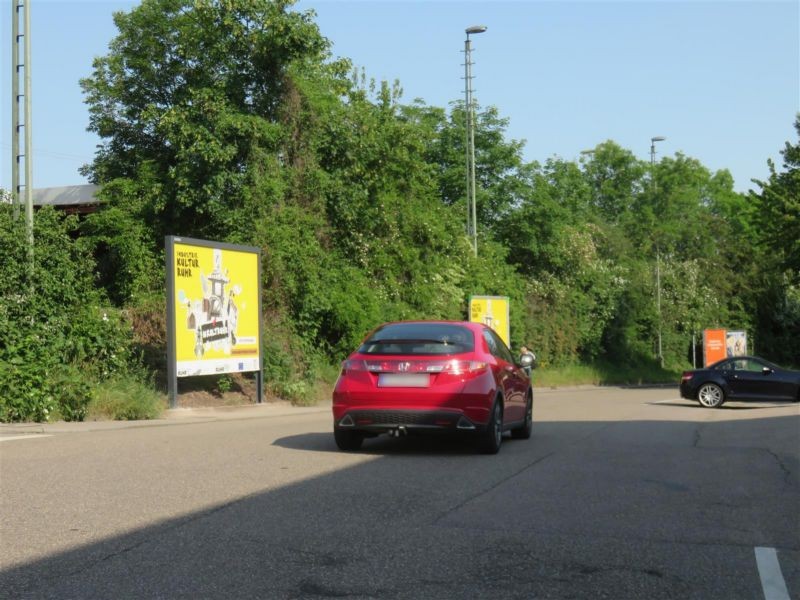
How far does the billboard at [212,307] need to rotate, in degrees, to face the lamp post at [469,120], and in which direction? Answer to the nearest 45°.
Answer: approximately 90° to its left

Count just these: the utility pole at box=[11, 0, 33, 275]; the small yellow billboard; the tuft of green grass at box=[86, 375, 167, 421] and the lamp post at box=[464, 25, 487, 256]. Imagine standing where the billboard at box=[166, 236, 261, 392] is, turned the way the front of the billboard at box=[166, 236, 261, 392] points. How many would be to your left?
2
